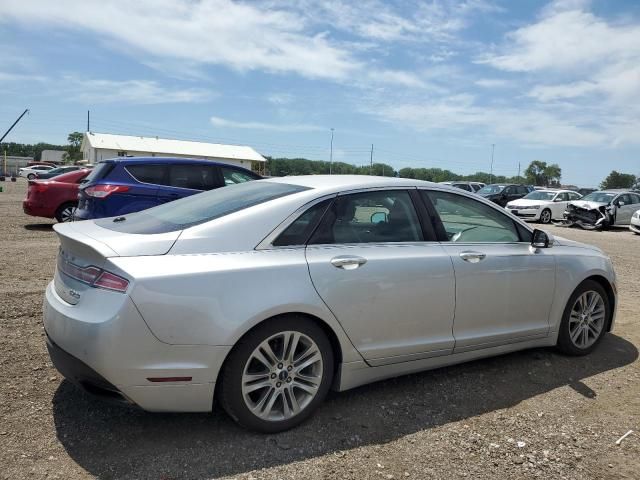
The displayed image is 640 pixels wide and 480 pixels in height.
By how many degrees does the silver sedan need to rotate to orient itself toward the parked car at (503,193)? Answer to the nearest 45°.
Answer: approximately 45° to its left

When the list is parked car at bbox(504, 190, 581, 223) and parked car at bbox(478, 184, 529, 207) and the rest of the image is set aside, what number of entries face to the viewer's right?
0

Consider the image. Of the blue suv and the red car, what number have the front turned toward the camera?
0

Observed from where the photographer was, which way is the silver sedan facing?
facing away from the viewer and to the right of the viewer

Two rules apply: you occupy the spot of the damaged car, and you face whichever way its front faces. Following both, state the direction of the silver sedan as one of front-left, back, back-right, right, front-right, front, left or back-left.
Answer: front-left

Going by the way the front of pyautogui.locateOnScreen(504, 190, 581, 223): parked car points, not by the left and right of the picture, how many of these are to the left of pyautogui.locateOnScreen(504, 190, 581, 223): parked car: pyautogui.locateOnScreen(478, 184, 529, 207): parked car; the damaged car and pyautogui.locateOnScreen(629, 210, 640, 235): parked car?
2

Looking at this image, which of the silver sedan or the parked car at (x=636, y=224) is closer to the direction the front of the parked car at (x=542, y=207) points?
the silver sedan

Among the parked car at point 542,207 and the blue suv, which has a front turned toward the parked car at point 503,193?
the blue suv

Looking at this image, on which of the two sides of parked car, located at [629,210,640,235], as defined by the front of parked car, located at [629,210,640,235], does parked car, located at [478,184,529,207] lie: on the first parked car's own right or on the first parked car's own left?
on the first parked car's own right

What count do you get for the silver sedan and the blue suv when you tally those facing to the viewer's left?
0

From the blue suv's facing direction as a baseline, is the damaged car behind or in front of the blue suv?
in front

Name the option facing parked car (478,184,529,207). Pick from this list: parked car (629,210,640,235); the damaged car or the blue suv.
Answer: the blue suv

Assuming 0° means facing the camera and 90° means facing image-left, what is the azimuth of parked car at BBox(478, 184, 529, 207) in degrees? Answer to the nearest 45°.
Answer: approximately 45°

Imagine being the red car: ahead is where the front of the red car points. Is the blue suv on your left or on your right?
on your right

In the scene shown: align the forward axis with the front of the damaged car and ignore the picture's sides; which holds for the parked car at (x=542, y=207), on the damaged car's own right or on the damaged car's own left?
on the damaged car's own right

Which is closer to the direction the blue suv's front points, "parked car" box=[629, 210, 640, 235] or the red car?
the parked car

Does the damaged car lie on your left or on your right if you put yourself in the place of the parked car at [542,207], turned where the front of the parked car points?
on your left

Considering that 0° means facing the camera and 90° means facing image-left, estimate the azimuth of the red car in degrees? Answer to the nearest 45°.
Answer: approximately 225°
